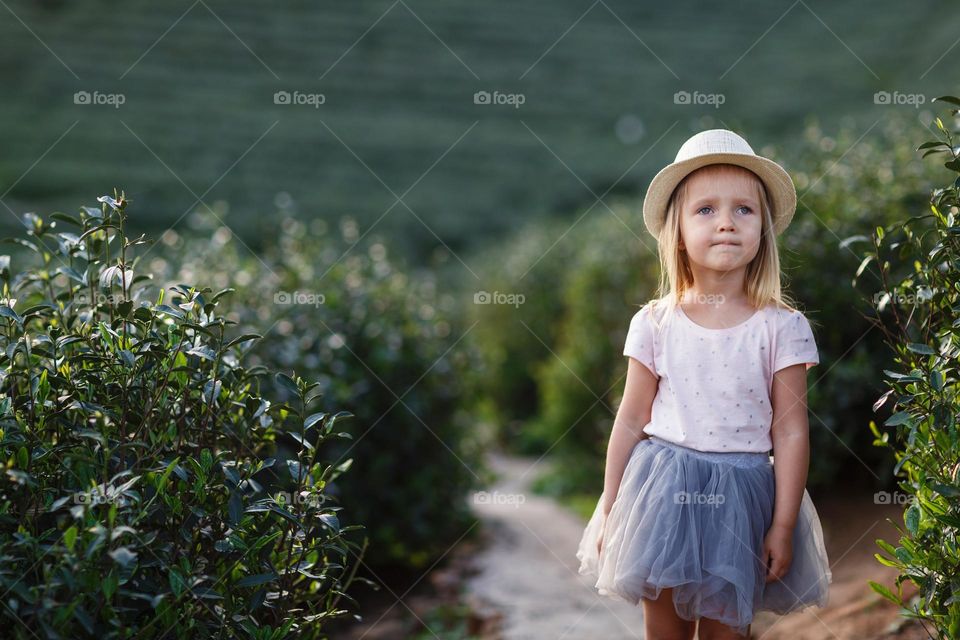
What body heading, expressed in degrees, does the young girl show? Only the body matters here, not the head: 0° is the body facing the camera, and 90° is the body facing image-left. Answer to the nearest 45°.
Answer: approximately 0°

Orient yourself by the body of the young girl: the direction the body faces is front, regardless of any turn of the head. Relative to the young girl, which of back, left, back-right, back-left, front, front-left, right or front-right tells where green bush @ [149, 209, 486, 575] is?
back-right

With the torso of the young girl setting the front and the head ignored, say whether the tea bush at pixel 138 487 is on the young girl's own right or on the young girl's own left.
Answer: on the young girl's own right
